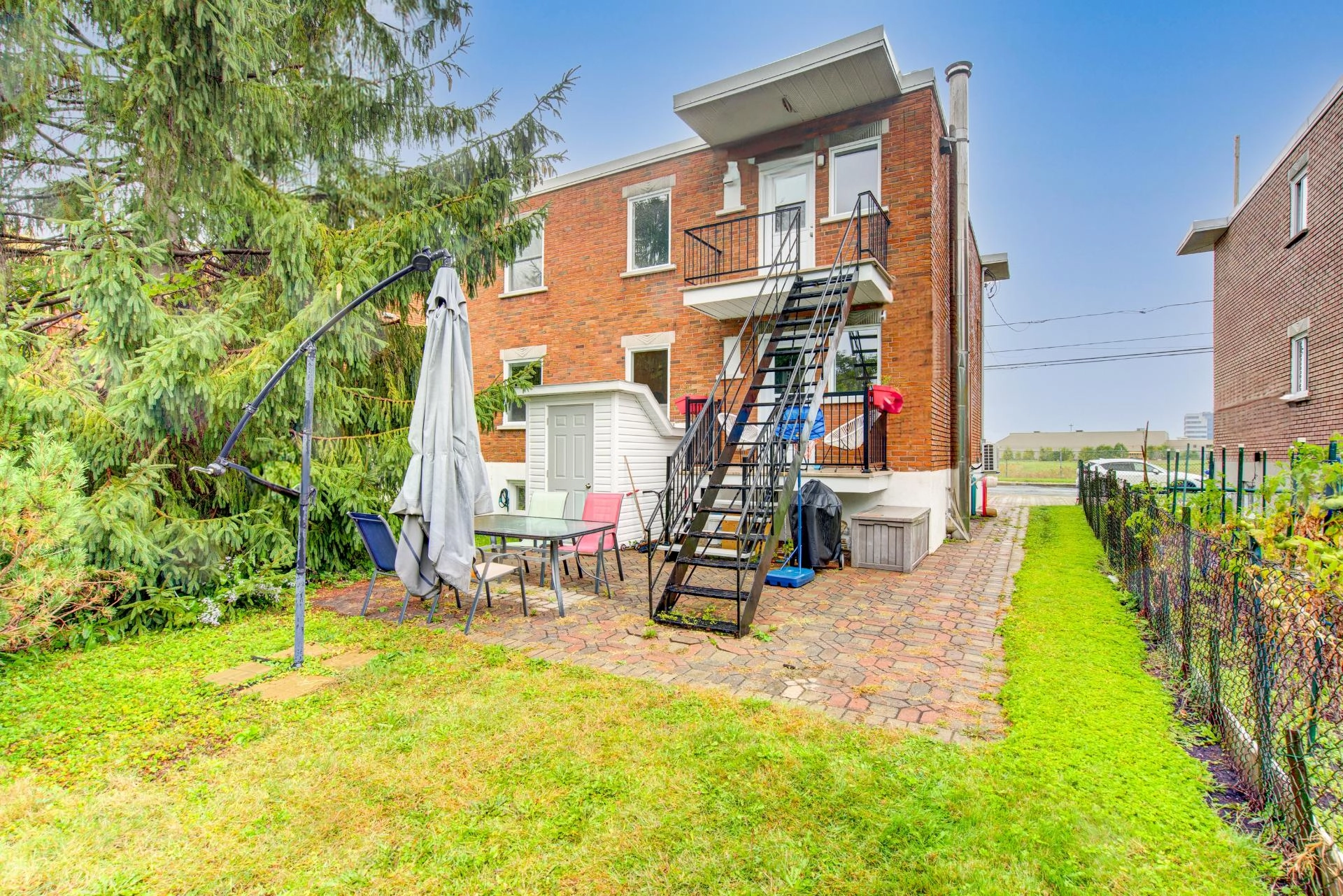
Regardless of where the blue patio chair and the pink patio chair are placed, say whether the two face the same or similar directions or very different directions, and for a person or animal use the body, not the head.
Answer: very different directions

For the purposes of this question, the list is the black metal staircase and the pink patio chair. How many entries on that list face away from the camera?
0

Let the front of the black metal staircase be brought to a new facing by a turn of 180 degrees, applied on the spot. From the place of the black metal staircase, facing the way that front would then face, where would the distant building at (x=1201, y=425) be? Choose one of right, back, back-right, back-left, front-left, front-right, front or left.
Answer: front

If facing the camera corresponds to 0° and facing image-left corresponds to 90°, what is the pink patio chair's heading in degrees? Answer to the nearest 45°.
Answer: approximately 45°

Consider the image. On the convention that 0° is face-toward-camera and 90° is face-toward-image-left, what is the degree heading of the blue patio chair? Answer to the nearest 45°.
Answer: approximately 225°

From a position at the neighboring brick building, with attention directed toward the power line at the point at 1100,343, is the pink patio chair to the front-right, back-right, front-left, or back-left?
back-left
